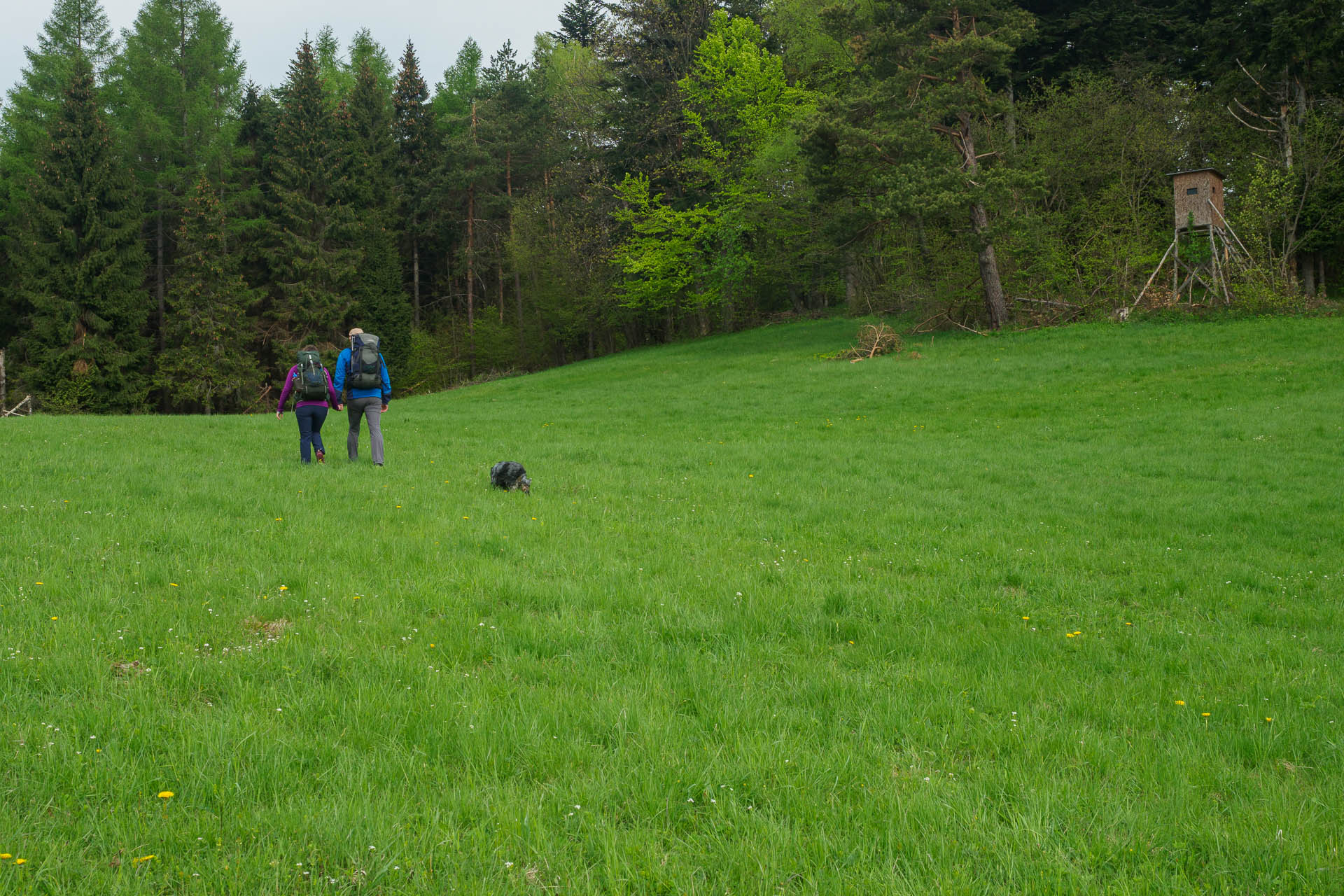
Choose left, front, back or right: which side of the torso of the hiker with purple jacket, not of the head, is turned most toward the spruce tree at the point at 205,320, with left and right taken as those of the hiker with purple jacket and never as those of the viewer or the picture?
front

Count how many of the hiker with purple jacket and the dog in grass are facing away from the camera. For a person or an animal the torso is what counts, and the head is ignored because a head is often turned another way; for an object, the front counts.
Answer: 1

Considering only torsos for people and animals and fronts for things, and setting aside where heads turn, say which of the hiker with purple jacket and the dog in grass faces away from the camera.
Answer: the hiker with purple jacket

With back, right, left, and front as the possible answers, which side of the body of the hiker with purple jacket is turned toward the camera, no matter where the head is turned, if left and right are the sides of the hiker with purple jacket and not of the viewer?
back

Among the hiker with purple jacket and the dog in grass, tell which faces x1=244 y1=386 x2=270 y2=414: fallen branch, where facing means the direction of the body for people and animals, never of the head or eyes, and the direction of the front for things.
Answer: the hiker with purple jacket
